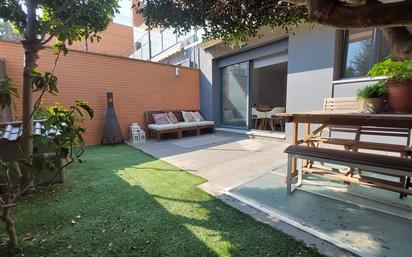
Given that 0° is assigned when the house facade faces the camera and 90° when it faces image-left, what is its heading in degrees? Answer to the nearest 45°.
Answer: approximately 45°

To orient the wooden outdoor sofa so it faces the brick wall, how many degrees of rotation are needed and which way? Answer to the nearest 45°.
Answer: approximately 135° to its right

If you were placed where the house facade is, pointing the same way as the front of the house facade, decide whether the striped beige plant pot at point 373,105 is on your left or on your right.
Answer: on your left

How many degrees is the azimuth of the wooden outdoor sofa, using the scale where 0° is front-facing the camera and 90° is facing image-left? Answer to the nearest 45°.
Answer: approximately 315°
